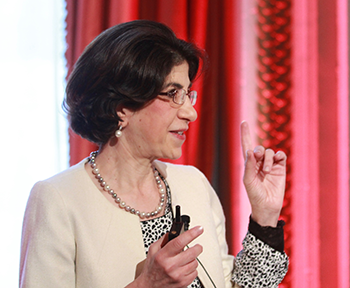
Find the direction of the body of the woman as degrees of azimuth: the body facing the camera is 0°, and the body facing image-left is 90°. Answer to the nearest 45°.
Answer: approximately 315°
